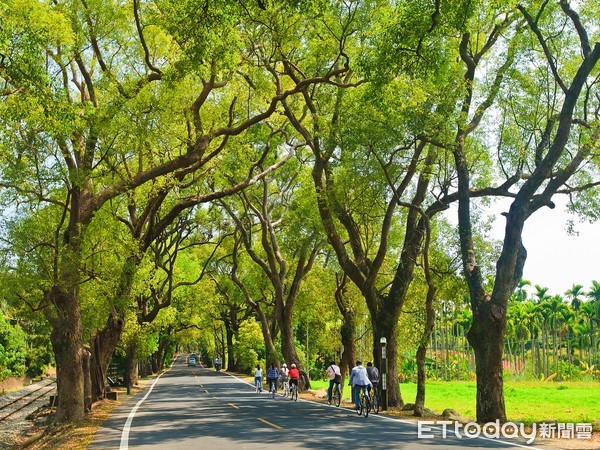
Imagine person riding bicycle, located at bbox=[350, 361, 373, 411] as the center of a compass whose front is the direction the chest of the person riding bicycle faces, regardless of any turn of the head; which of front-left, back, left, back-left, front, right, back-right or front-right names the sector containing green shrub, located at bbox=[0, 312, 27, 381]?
front-left

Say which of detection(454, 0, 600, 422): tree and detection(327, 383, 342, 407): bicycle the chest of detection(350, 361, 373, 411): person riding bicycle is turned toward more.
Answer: the bicycle

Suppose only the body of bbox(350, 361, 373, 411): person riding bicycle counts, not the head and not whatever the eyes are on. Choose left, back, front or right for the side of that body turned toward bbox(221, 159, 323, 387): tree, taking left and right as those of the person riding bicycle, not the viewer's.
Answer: front

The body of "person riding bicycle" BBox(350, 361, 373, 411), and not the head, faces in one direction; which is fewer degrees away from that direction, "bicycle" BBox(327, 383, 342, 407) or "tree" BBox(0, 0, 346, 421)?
the bicycle

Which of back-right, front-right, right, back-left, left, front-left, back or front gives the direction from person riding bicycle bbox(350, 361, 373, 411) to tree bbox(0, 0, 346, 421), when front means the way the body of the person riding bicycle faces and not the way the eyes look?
left

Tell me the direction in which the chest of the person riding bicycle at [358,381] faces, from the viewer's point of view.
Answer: away from the camera
